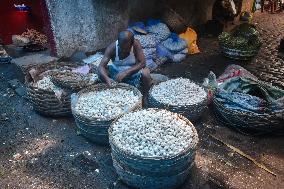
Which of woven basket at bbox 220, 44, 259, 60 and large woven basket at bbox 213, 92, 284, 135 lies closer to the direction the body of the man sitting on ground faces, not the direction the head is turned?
the large woven basket

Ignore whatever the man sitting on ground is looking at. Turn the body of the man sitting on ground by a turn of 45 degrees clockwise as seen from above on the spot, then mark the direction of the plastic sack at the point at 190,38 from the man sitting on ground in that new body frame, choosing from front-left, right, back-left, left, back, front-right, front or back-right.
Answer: back

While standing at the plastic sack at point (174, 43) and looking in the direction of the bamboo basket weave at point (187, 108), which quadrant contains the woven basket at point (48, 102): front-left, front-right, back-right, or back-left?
front-right

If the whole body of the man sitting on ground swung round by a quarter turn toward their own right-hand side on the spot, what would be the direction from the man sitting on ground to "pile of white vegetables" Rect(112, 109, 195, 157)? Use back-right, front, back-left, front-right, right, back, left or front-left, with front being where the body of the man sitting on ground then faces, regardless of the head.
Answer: left

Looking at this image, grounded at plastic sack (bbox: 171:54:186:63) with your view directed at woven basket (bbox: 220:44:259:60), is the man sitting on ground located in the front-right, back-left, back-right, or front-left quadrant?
back-right

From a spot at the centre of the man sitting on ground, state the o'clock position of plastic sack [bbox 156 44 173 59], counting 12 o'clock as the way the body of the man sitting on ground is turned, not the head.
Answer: The plastic sack is roughly at 7 o'clock from the man sitting on ground.

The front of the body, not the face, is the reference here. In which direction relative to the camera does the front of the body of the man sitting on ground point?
toward the camera

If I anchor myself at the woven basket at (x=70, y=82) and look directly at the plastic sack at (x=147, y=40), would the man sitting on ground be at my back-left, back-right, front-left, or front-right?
front-right

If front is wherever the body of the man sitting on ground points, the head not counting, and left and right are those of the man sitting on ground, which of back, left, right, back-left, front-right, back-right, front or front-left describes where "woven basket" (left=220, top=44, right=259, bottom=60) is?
back-left

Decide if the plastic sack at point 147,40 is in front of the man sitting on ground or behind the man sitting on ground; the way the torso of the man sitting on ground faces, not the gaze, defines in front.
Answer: behind

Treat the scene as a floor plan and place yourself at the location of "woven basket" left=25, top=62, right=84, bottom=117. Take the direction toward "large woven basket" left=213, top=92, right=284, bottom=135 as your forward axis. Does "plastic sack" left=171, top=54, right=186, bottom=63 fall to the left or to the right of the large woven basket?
left

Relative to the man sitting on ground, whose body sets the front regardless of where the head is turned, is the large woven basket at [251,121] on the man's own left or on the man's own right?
on the man's own left

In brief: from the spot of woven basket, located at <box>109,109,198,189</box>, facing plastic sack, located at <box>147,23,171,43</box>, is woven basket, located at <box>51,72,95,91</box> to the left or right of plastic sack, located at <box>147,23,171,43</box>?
left

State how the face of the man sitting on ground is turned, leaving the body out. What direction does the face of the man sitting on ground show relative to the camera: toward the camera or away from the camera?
toward the camera

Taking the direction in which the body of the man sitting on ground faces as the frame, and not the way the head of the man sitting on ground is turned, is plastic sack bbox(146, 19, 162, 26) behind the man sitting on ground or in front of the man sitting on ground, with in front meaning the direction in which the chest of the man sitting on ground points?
behind

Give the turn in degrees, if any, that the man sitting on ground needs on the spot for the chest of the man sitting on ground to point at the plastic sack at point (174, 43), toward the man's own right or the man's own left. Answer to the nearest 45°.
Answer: approximately 135° to the man's own left

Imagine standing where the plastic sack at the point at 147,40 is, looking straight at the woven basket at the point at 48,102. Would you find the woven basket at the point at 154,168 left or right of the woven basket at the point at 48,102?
left
